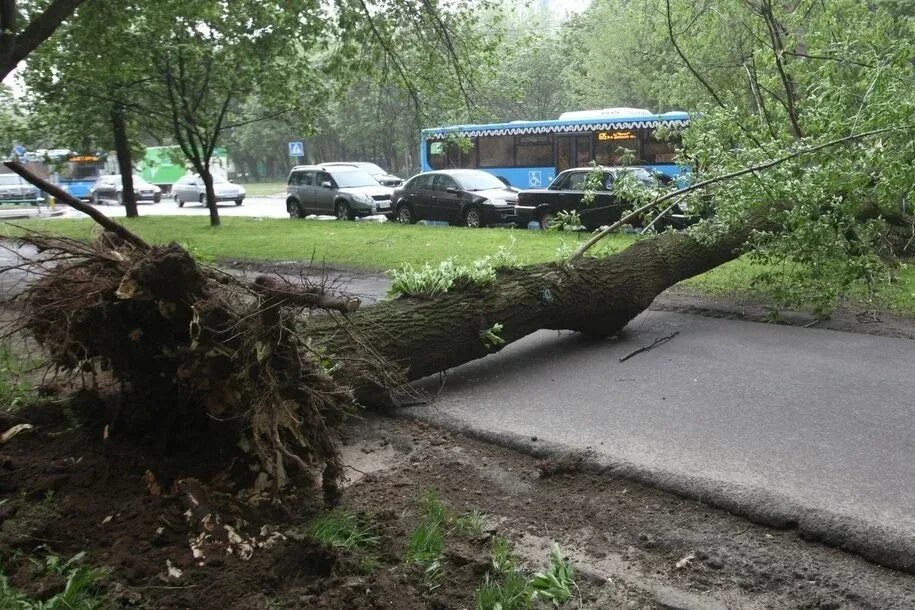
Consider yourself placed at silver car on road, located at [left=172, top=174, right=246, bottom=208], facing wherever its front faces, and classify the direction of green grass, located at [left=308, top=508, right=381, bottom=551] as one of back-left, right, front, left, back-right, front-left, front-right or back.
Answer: right

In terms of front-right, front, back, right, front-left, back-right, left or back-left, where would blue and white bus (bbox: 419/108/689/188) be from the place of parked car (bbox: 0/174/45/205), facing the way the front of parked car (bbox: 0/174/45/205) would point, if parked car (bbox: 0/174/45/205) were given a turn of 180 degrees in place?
back-left

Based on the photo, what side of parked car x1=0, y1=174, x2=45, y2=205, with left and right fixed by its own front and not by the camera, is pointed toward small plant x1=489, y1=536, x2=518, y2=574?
right

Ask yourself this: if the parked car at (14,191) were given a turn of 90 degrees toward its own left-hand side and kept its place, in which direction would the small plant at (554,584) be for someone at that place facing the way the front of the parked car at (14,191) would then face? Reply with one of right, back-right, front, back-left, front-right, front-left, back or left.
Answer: back

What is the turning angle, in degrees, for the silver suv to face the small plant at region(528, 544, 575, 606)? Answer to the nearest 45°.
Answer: approximately 45° to its right

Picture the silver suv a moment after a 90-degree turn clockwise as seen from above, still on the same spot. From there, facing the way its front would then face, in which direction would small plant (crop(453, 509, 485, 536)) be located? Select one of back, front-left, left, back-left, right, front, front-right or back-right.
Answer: front-left

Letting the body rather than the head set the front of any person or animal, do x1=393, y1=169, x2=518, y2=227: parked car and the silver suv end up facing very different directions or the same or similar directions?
same or similar directions

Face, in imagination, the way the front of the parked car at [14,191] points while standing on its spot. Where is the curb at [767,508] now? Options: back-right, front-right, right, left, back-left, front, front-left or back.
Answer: right

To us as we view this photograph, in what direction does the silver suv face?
facing the viewer and to the right of the viewer

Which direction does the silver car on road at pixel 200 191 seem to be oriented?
to the viewer's right

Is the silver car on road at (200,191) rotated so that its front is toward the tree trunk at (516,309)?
no

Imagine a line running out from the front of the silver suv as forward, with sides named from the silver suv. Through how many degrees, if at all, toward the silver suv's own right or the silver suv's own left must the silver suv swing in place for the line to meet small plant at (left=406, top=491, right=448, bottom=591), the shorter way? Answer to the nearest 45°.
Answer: approximately 45° to the silver suv's own right

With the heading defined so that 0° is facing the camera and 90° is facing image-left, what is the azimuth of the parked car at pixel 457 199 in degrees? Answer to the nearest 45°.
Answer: approximately 315°

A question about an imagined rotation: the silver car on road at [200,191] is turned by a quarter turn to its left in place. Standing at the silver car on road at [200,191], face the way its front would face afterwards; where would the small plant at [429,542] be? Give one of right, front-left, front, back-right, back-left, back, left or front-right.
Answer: back

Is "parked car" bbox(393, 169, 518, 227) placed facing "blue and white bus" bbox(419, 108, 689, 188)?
no
